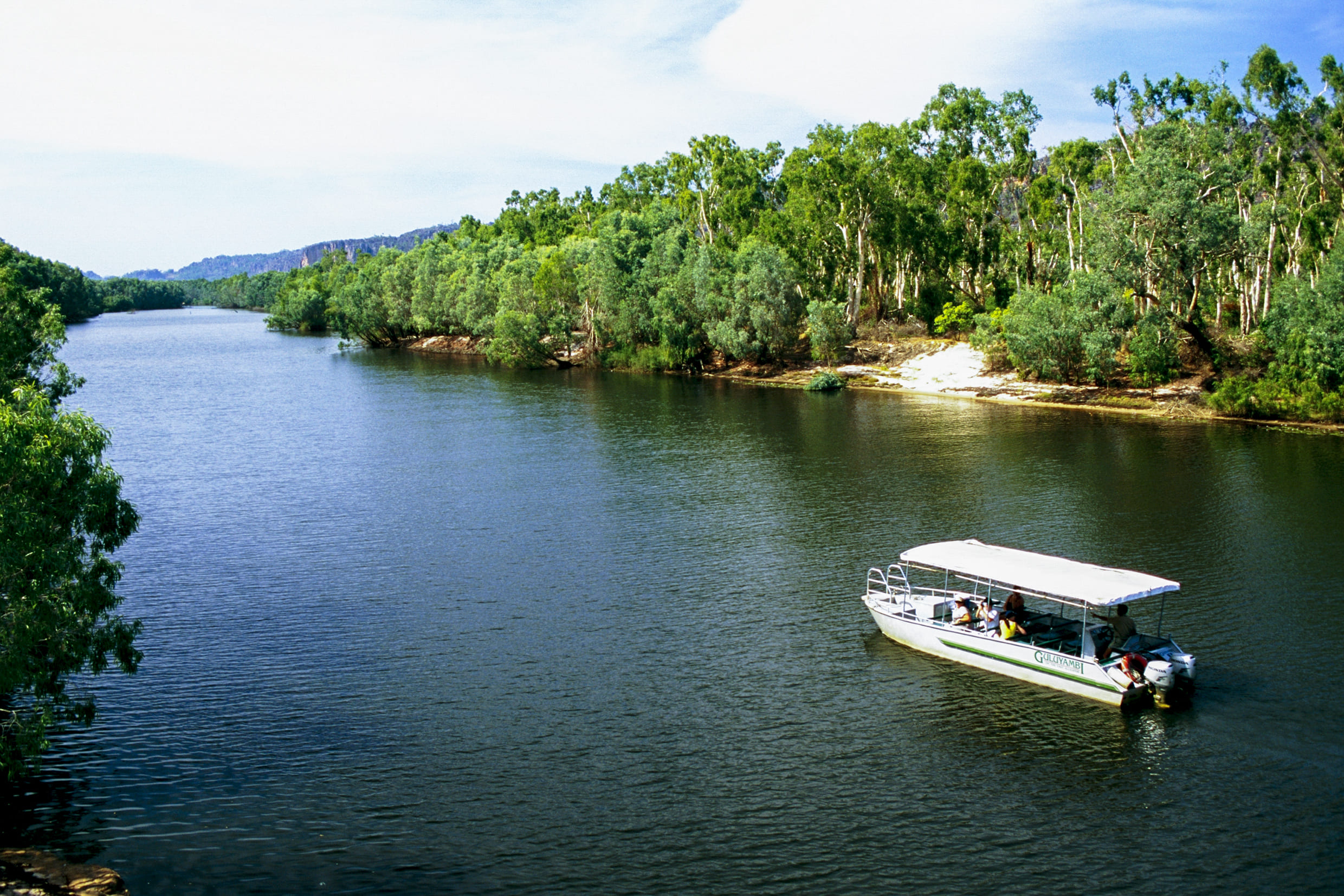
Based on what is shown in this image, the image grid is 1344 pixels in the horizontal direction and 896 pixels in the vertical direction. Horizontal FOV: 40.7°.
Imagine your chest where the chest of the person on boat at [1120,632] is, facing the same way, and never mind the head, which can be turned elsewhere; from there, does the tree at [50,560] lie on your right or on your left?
on your left

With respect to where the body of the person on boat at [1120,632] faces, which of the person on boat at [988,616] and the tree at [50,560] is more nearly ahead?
the person on boat

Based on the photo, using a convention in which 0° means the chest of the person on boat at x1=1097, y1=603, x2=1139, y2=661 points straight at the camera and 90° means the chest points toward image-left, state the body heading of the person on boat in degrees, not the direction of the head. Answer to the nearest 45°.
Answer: approximately 135°

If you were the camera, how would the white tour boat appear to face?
facing away from the viewer and to the left of the viewer
